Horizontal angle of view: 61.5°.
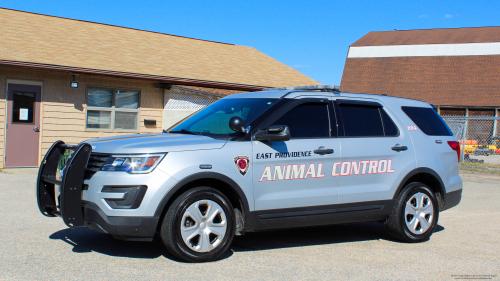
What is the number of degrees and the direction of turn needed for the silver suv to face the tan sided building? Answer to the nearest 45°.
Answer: approximately 90° to its right

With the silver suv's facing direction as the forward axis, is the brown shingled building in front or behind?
behind

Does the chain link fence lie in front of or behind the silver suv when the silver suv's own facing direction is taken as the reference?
behind

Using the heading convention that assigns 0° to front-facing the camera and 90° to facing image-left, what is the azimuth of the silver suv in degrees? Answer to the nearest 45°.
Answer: approximately 45°
